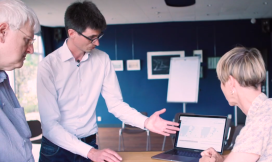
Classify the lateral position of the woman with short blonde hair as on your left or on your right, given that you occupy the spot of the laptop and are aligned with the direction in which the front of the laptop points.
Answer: on your left

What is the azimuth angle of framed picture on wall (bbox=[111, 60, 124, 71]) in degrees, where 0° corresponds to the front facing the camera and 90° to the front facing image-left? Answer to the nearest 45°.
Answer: approximately 0°

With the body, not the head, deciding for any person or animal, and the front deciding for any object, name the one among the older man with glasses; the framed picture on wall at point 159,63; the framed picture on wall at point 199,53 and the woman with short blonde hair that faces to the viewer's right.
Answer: the older man with glasses

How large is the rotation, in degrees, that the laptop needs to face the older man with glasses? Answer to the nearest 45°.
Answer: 0° — it already faces them

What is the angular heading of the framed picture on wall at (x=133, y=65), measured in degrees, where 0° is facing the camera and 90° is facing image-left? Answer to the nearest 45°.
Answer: approximately 0°

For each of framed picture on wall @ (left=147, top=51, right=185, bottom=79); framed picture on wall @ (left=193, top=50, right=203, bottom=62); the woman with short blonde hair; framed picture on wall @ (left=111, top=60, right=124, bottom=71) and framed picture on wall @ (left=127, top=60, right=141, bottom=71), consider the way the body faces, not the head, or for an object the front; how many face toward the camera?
4

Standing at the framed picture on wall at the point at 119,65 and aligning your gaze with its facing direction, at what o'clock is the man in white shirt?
The man in white shirt is roughly at 12 o'clock from the framed picture on wall.

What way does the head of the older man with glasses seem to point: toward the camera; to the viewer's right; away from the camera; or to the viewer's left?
to the viewer's right

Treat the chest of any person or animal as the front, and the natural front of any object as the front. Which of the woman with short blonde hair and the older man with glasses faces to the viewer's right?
the older man with glasses

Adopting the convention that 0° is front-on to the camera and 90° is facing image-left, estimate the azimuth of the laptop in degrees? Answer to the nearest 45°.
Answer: approximately 45°
